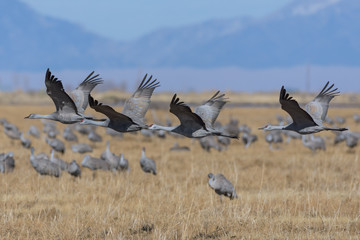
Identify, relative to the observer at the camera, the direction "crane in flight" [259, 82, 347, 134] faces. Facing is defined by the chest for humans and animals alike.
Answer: facing to the left of the viewer

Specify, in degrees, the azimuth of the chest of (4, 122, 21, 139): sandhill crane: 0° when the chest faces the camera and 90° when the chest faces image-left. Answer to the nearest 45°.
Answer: approximately 90°

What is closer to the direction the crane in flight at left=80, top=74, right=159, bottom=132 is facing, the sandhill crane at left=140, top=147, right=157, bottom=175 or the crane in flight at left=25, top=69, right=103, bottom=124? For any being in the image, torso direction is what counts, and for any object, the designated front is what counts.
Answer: the crane in flight

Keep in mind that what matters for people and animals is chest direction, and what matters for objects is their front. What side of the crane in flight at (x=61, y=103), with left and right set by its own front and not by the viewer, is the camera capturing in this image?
left

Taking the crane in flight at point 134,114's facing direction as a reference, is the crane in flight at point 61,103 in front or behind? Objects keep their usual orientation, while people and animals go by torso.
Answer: in front

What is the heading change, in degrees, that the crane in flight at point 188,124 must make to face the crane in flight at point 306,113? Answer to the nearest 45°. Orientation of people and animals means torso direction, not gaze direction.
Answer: approximately 180°

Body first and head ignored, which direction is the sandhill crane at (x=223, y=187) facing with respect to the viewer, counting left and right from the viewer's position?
facing to the left of the viewer
